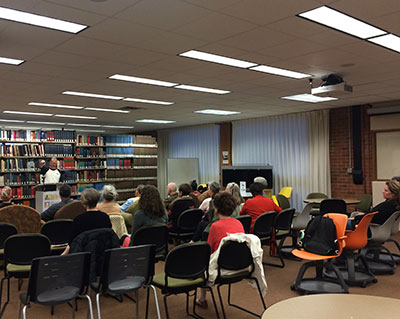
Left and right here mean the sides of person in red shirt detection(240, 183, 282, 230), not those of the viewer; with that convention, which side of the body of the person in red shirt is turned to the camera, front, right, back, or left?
back

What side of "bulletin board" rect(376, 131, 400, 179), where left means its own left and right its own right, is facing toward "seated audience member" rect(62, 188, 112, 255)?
front

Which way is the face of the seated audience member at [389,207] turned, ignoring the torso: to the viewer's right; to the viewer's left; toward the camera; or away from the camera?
to the viewer's left

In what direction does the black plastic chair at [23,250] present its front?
away from the camera

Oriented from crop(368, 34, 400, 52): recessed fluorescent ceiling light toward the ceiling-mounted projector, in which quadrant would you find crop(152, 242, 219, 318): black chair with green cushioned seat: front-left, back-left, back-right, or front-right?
back-left

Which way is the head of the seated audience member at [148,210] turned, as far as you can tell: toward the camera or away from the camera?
away from the camera

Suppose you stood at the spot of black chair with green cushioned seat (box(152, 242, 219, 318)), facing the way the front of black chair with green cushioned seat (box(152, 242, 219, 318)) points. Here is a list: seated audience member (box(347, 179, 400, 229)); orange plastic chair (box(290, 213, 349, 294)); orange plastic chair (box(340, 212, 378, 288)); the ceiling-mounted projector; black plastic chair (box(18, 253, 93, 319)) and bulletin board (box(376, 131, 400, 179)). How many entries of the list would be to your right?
5

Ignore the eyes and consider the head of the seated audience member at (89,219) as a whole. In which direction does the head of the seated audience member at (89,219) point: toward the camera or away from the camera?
away from the camera

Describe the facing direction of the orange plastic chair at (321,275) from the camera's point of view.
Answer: facing to the left of the viewer

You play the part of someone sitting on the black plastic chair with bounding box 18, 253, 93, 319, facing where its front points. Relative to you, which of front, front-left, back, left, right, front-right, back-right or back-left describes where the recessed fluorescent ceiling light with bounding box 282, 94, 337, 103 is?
right

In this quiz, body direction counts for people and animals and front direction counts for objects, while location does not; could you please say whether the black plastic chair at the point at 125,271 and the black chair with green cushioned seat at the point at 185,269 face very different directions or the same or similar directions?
same or similar directions

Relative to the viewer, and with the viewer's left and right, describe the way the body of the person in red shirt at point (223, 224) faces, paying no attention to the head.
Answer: facing away from the viewer and to the left of the viewer
